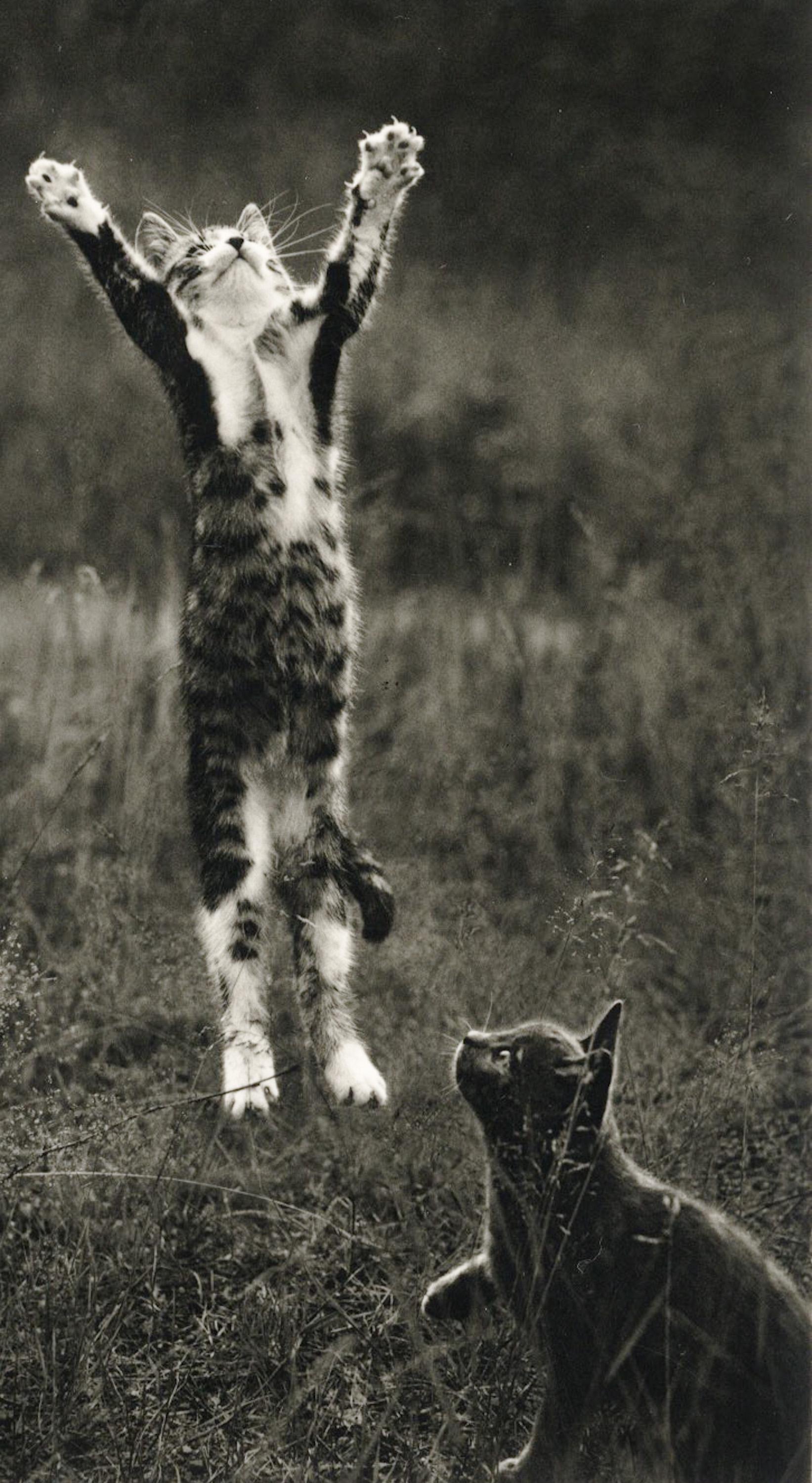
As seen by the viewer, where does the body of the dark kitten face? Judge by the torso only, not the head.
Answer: to the viewer's left
